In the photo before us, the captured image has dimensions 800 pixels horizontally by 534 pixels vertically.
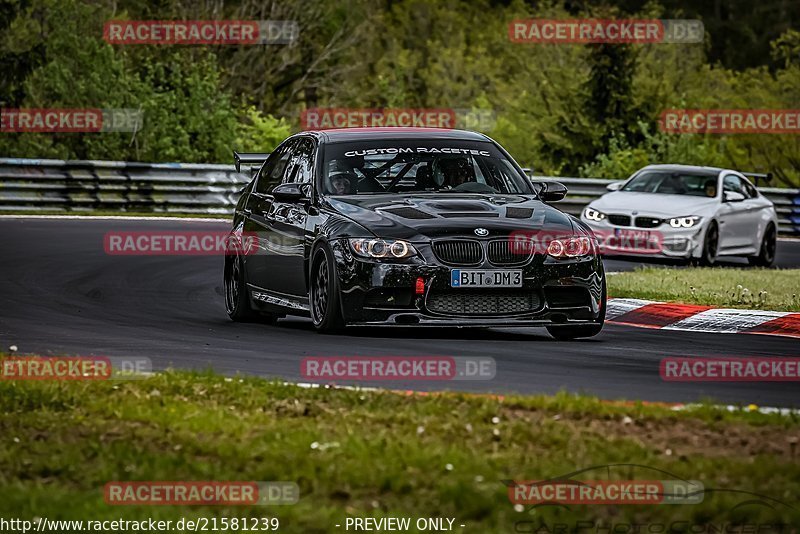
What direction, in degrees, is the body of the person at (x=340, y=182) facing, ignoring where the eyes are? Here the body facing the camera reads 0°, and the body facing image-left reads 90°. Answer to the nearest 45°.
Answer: approximately 315°

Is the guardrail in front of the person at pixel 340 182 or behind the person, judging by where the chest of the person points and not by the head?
behind
